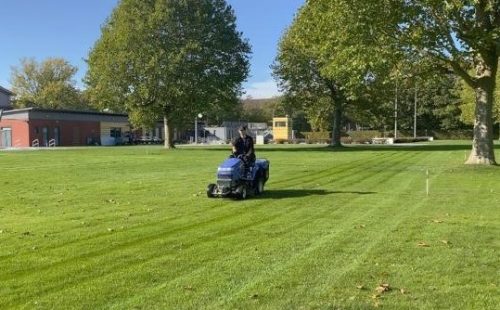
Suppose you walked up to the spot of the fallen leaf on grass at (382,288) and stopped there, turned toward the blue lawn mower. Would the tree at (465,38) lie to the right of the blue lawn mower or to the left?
right

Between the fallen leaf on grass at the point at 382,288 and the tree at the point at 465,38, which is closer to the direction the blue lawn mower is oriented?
the fallen leaf on grass

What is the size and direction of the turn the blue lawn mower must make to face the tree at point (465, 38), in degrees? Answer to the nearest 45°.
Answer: approximately 180°

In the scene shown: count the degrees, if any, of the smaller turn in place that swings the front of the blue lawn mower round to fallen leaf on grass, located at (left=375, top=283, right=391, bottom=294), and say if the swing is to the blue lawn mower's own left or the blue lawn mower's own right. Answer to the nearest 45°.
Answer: approximately 45° to the blue lawn mower's own left

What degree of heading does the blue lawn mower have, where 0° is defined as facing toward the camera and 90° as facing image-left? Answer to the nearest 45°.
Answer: approximately 45°
